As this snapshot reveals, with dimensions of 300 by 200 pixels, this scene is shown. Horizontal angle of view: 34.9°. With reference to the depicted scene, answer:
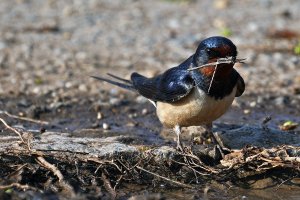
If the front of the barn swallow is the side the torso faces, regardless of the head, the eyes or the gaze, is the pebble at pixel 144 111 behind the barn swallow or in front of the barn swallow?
behind

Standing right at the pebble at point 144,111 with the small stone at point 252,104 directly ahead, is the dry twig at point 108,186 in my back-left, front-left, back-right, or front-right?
back-right

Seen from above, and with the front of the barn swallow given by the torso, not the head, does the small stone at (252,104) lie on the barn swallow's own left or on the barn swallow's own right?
on the barn swallow's own left

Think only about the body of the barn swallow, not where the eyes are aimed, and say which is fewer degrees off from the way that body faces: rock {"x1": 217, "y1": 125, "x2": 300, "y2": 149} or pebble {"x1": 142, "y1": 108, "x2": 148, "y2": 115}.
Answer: the rock

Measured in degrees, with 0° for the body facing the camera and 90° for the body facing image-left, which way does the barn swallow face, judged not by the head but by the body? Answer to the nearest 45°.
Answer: approximately 315°

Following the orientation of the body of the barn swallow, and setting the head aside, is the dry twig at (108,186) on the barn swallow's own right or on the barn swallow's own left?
on the barn swallow's own right
